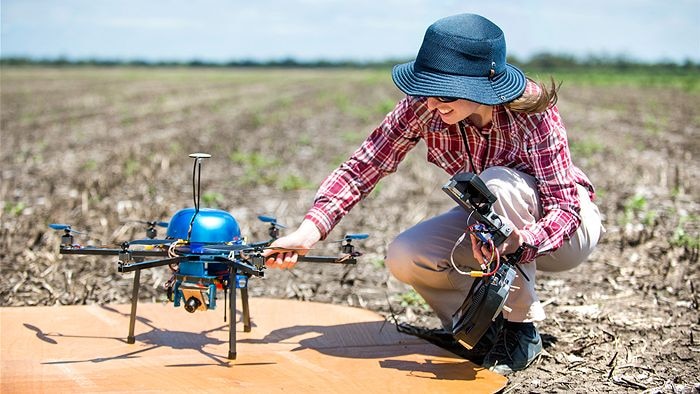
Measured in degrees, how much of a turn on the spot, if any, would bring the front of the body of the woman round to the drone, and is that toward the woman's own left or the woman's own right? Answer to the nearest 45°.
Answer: approximately 45° to the woman's own right

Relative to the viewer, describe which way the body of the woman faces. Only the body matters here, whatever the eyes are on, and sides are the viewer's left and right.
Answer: facing the viewer and to the left of the viewer
